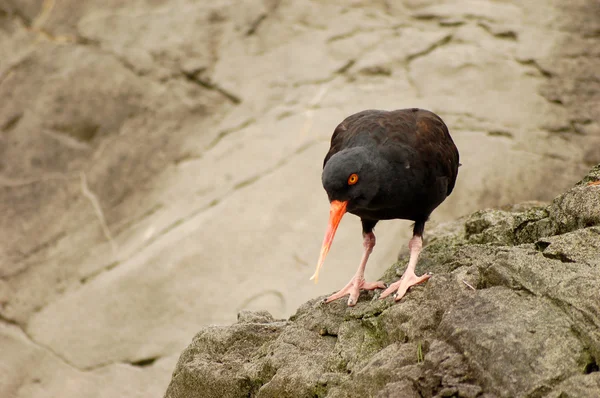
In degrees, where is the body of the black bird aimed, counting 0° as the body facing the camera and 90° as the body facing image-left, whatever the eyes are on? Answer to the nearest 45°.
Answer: approximately 45°
